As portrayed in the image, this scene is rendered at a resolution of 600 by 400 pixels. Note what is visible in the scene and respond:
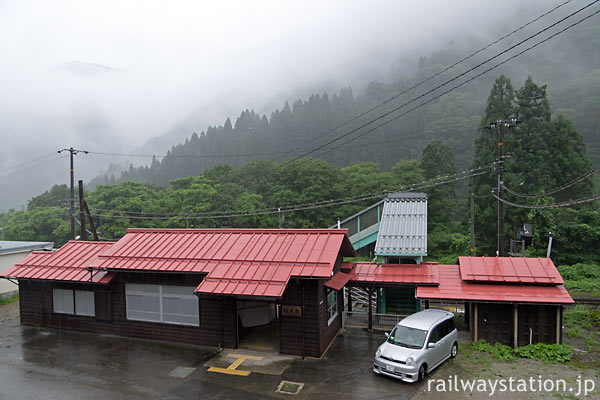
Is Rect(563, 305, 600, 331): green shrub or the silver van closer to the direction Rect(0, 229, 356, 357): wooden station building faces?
the silver van

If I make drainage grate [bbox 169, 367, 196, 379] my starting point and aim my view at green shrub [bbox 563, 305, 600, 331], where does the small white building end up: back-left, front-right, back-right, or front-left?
back-left

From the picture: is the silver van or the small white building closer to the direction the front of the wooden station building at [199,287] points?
the silver van

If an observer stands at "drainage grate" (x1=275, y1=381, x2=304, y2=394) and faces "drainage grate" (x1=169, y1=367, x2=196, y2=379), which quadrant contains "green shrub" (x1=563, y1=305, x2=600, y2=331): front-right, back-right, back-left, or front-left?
back-right

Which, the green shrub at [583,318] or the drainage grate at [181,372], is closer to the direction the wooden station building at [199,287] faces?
the drainage grate

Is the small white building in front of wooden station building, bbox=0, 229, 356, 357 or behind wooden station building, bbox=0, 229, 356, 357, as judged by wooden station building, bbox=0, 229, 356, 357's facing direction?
behind

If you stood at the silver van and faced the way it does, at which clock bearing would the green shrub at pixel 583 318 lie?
The green shrub is roughly at 6 o'clock from the silver van.

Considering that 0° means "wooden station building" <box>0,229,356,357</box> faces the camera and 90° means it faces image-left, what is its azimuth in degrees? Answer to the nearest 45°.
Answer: approximately 0°

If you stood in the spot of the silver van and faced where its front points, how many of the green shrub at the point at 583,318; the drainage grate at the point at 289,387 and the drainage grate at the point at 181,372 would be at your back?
1

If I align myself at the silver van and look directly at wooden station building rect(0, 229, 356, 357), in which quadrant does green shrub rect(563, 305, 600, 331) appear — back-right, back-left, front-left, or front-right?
back-right

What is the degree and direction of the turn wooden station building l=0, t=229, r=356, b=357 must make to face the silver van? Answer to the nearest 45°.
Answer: approximately 45° to its left

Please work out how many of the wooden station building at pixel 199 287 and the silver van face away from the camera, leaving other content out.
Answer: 0

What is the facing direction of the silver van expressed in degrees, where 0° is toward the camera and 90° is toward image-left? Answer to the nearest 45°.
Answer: approximately 45°
